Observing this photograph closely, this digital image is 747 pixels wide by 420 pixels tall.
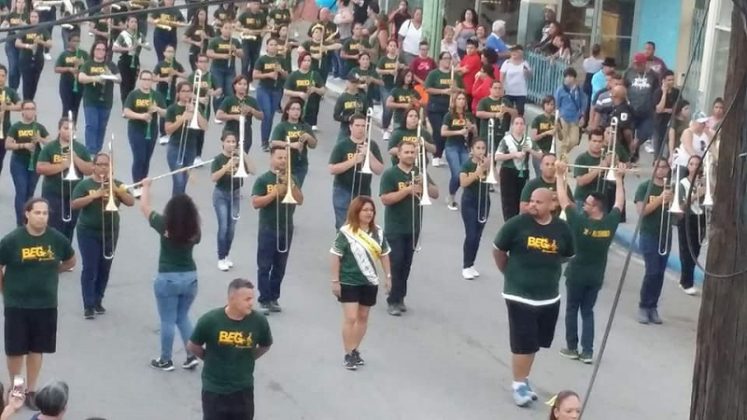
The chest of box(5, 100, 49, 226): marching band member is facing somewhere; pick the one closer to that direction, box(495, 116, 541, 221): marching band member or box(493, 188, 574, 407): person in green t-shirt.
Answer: the person in green t-shirt

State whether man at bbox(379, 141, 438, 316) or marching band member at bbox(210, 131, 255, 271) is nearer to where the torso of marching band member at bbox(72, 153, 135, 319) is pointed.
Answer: the man

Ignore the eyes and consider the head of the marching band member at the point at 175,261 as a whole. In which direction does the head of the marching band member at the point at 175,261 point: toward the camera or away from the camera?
away from the camera

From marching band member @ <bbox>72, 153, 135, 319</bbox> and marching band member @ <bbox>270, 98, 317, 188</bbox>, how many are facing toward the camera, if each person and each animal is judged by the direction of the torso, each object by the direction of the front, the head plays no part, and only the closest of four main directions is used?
2

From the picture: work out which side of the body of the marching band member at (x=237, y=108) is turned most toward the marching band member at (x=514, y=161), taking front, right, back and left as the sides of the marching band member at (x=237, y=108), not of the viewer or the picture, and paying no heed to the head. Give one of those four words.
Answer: left

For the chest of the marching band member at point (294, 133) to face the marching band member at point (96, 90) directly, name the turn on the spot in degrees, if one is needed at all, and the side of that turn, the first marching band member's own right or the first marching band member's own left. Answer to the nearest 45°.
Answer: approximately 135° to the first marching band member's own right

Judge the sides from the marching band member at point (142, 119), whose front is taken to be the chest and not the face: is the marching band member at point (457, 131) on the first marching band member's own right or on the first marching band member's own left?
on the first marching band member's own left
